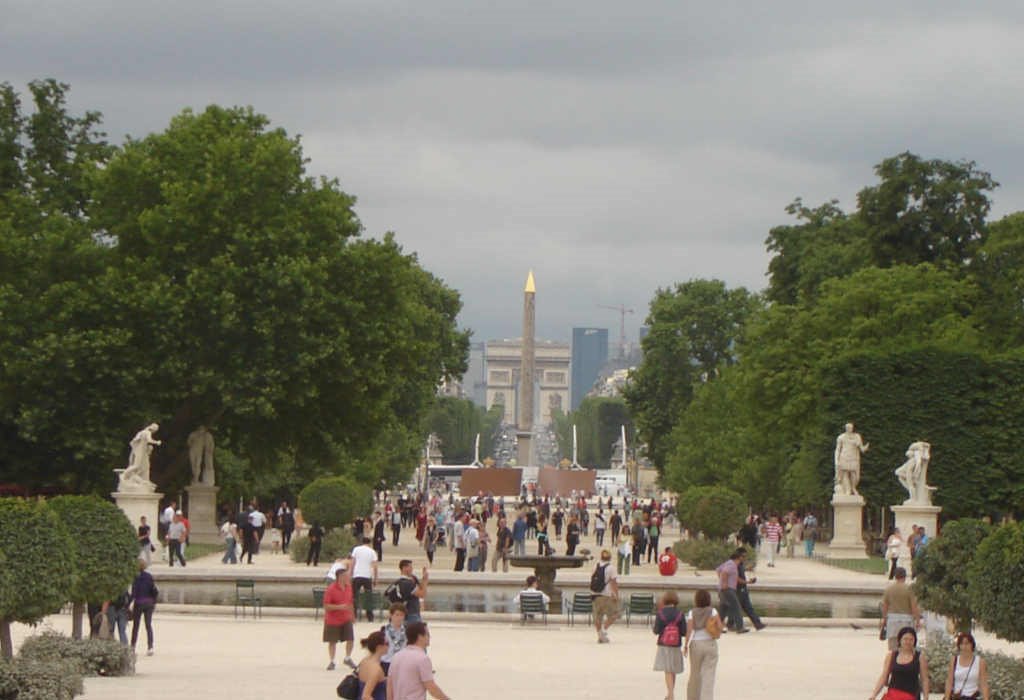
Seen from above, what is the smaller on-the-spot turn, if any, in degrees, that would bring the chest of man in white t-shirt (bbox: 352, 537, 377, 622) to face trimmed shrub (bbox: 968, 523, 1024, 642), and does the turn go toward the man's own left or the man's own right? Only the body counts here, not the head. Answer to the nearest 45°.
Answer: approximately 135° to the man's own right

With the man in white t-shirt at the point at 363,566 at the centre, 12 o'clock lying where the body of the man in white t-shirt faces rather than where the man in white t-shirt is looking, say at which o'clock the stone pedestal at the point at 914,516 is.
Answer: The stone pedestal is roughly at 1 o'clock from the man in white t-shirt.

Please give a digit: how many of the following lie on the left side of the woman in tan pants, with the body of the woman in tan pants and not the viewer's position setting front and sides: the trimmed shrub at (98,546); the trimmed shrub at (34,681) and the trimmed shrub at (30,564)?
3

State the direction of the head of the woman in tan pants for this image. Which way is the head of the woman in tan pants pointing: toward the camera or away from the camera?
away from the camera

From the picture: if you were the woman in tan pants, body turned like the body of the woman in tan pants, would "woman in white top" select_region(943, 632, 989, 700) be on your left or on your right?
on your right

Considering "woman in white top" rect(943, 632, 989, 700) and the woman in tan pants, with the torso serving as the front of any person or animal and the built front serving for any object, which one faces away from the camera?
the woman in tan pants

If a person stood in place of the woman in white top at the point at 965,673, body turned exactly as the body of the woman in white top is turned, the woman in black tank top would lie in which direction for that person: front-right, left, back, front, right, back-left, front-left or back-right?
front-right

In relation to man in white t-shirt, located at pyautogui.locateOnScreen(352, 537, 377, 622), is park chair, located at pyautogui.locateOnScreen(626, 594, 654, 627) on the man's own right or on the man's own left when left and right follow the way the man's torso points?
on the man's own right

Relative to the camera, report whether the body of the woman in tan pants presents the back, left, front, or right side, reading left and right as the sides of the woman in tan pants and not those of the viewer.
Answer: back

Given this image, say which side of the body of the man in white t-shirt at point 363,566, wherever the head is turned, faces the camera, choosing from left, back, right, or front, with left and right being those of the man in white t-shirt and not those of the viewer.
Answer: back
